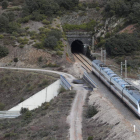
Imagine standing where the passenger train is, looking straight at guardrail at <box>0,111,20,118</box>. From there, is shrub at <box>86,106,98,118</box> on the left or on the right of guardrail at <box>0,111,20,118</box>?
left

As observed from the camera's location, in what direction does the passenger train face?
facing the viewer and to the right of the viewer

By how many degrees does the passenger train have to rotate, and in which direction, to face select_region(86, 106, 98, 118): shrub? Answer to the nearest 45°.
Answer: approximately 90° to its right

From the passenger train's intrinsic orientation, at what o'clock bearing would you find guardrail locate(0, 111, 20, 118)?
The guardrail is roughly at 5 o'clock from the passenger train.
